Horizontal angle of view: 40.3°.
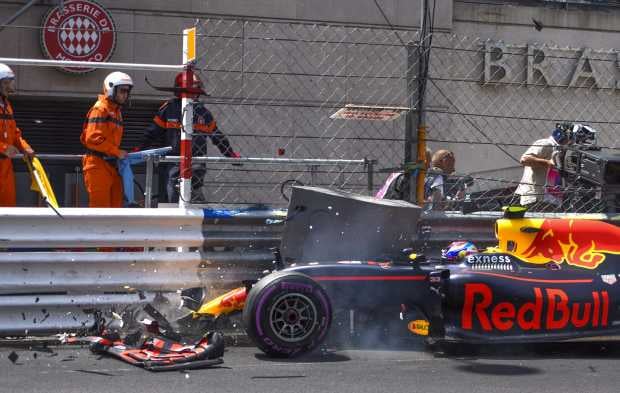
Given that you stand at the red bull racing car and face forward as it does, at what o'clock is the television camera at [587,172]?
The television camera is roughly at 4 o'clock from the red bull racing car.

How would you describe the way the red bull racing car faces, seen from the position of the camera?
facing to the left of the viewer

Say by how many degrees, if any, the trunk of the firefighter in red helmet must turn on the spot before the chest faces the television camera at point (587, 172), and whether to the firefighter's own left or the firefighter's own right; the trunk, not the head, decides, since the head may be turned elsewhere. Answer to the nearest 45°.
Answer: approximately 90° to the firefighter's own left

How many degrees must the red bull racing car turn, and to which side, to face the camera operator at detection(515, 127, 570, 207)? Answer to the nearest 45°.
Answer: approximately 90° to its right

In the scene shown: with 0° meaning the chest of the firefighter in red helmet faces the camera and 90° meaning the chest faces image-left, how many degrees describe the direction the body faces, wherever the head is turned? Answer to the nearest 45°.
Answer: approximately 0°

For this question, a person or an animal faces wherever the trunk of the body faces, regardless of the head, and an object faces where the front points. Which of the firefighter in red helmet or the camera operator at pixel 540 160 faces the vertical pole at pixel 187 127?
the firefighter in red helmet

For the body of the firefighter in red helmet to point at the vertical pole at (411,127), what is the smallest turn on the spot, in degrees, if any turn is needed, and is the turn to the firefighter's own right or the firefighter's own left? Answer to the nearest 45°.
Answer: approximately 45° to the firefighter's own left
